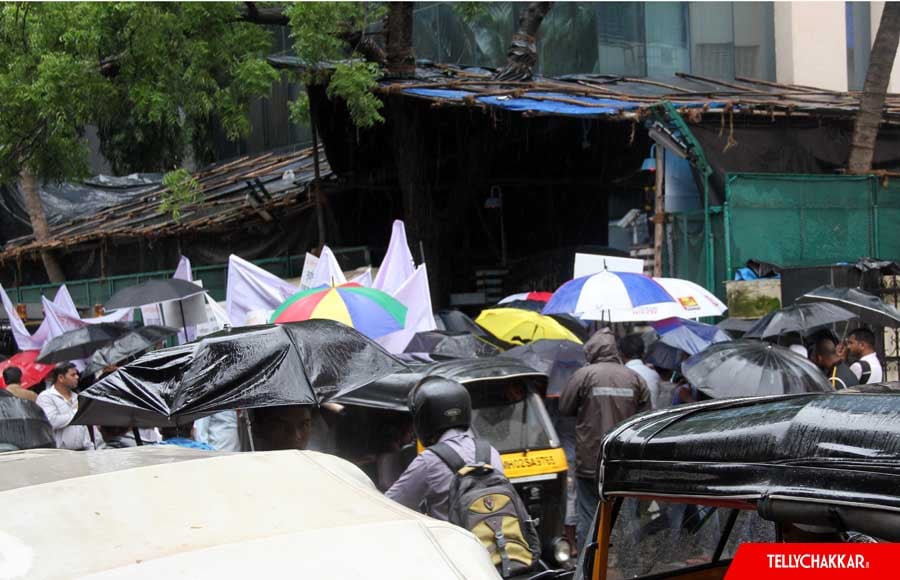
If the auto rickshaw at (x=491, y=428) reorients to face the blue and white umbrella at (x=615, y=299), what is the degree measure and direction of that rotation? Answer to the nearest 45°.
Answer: approximately 90° to its left

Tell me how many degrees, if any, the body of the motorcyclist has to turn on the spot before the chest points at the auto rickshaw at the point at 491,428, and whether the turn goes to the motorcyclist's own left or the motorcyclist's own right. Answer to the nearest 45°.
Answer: approximately 45° to the motorcyclist's own right

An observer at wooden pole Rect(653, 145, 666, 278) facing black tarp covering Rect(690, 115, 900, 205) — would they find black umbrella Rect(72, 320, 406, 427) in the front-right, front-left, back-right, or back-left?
back-right

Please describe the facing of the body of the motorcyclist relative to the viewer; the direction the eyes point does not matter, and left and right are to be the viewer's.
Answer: facing away from the viewer and to the left of the viewer

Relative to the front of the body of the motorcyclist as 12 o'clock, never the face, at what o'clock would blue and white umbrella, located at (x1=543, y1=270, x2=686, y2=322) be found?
The blue and white umbrella is roughly at 2 o'clock from the motorcyclist.

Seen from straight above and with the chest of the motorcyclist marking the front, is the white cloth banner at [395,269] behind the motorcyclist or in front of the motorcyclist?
in front

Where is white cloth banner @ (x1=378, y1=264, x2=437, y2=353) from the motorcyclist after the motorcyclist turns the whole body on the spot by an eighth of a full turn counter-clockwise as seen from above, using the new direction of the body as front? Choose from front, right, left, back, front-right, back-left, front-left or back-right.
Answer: right
